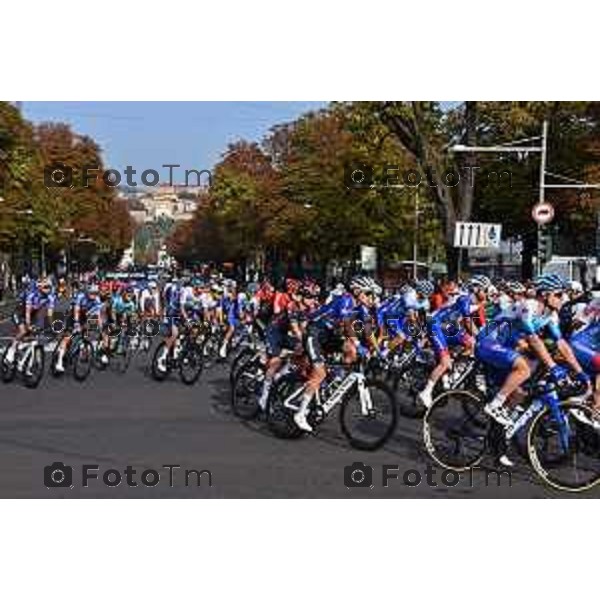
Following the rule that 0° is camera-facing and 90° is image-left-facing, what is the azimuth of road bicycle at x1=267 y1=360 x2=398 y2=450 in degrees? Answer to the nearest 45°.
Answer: approximately 315°

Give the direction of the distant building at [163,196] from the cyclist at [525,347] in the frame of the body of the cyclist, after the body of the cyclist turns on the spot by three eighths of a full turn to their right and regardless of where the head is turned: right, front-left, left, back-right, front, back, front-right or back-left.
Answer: front-right

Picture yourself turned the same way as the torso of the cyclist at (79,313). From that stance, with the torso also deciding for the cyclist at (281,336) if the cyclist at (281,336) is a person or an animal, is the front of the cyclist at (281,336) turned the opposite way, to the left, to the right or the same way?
the same way

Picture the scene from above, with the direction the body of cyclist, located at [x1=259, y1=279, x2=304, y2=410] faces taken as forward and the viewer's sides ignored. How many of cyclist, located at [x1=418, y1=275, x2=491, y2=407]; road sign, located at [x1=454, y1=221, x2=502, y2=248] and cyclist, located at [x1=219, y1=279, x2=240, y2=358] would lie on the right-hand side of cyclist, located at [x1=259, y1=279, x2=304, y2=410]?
0

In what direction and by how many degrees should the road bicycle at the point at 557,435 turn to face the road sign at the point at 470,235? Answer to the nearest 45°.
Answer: approximately 135° to its left

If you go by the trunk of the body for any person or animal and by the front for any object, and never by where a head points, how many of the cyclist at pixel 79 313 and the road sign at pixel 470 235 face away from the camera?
0

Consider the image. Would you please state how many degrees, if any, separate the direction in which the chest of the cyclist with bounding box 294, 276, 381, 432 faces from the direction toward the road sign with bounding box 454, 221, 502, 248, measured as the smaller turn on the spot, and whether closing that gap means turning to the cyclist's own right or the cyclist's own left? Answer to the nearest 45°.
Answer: approximately 135° to the cyclist's own left

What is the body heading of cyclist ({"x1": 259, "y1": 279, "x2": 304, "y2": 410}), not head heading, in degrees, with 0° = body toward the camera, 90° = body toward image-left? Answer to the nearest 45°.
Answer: approximately 315°

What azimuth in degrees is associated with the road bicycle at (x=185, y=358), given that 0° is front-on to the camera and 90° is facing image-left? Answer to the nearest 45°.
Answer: approximately 315°

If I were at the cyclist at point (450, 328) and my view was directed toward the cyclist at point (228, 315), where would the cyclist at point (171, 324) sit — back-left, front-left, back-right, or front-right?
front-left

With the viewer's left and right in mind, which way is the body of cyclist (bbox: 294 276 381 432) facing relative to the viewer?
facing the viewer and to the right of the viewer

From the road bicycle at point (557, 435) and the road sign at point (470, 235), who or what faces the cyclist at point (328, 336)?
the road sign

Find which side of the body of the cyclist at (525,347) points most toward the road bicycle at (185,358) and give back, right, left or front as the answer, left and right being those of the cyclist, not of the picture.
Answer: back

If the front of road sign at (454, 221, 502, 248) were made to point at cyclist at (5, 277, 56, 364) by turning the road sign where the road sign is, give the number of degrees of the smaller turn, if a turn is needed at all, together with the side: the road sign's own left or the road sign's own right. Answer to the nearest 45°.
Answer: approximately 45° to the road sign's own right

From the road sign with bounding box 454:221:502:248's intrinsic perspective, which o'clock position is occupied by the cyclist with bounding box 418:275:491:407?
The cyclist is roughly at 12 o'clock from the road sign.

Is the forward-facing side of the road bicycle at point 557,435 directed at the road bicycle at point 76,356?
no
